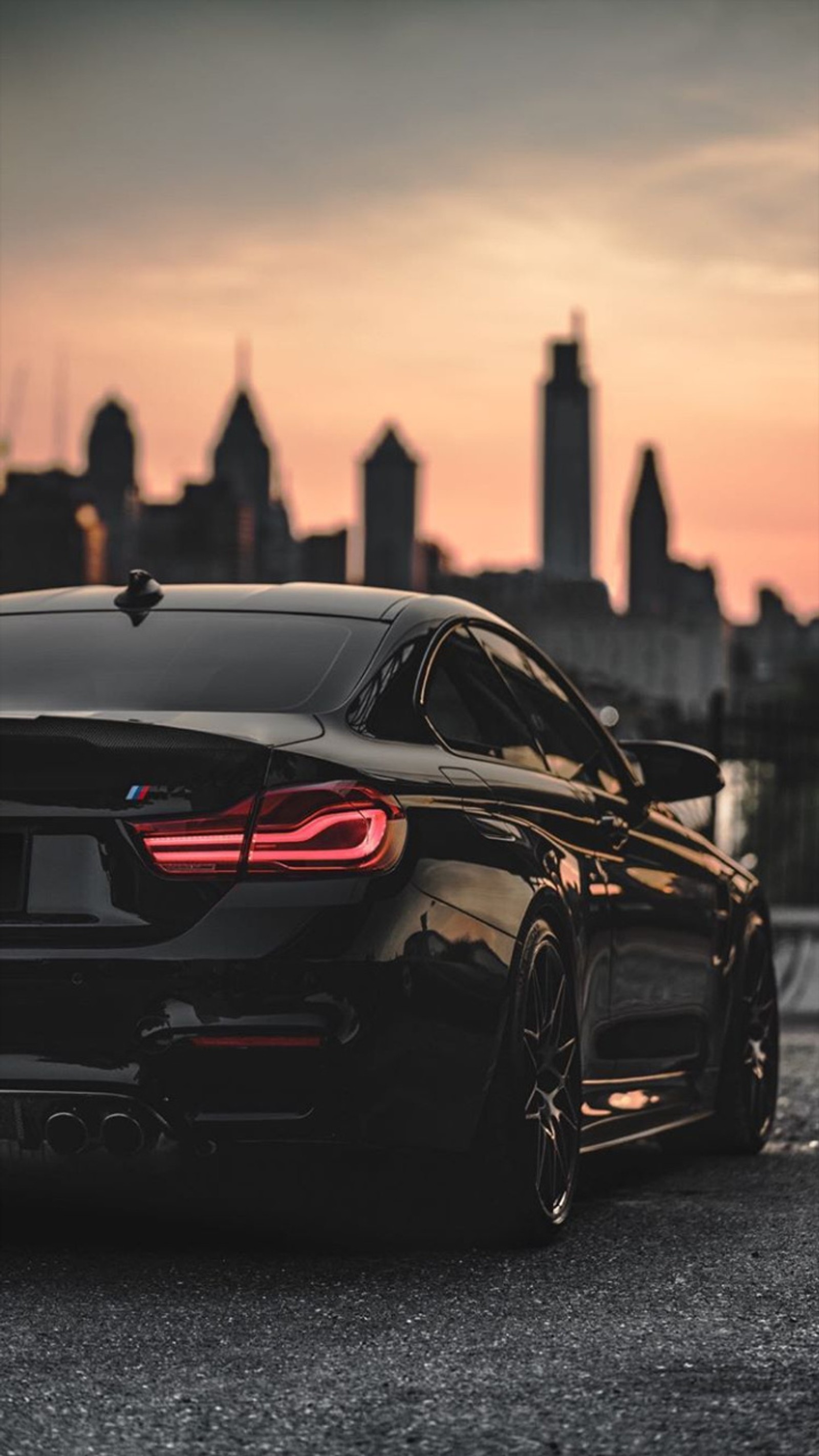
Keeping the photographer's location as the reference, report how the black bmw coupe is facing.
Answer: facing away from the viewer and to the right of the viewer

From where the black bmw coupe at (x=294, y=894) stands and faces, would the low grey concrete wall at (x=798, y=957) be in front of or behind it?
in front
